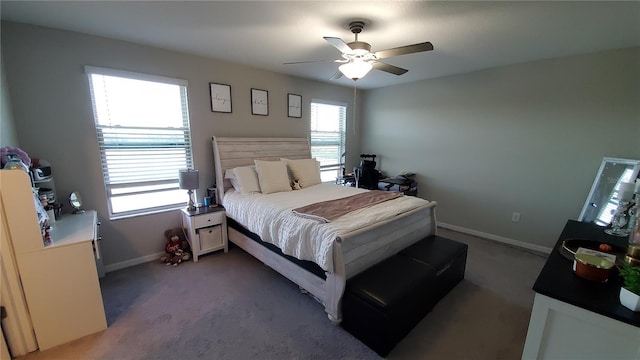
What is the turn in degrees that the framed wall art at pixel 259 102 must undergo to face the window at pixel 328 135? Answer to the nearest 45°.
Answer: approximately 90° to its left

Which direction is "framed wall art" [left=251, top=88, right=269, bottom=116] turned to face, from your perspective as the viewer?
facing the viewer and to the right of the viewer

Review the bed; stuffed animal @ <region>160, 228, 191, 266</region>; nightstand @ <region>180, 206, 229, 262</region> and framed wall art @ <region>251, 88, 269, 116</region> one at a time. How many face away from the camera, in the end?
0

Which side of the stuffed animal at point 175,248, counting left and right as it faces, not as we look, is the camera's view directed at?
front

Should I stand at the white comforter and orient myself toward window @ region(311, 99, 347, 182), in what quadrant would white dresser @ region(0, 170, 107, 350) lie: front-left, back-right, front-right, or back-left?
back-left

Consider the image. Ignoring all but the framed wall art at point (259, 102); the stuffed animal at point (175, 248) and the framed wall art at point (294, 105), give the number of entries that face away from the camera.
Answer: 0

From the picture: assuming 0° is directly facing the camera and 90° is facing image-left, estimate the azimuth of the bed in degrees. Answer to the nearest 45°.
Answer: approximately 315°

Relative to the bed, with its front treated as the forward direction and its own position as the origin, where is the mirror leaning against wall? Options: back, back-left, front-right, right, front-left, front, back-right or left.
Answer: front-left

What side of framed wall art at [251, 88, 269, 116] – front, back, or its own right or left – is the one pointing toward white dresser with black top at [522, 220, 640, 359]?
front

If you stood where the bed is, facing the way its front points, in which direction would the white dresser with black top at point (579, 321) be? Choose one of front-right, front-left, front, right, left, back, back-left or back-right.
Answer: front

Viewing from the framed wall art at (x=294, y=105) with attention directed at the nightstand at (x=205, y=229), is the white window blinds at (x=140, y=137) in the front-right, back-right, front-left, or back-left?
front-right

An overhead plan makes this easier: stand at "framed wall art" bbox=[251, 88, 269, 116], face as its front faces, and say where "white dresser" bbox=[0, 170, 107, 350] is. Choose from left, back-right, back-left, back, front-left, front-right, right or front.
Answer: right

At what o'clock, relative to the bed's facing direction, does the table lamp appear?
The table lamp is roughly at 5 o'clock from the bed.

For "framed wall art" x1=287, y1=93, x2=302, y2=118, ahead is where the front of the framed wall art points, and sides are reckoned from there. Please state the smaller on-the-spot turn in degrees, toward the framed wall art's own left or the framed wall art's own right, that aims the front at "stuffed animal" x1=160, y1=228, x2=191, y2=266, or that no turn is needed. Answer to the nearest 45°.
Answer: approximately 90° to the framed wall art's own right
